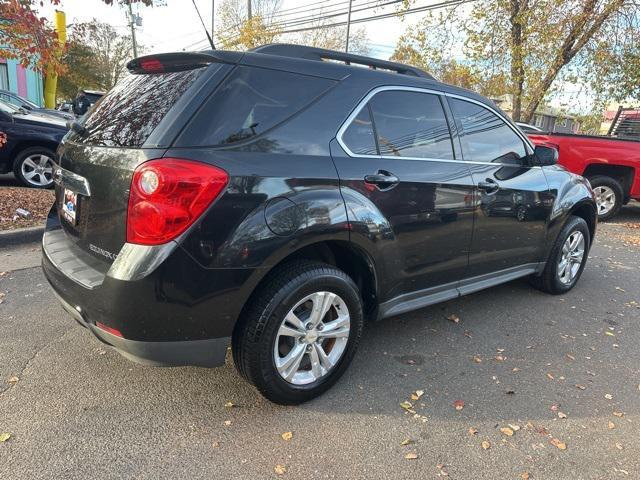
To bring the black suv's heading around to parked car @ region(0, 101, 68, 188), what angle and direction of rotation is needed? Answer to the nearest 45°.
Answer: approximately 90° to its left

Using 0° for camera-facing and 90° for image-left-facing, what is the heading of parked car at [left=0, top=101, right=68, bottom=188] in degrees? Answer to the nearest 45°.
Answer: approximately 270°

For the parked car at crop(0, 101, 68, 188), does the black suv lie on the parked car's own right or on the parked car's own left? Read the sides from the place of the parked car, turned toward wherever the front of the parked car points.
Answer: on the parked car's own right

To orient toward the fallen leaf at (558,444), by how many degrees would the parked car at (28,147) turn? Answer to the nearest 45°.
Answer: approximately 90° to its right

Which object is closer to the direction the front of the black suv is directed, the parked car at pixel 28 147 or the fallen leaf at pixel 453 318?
the fallen leaf

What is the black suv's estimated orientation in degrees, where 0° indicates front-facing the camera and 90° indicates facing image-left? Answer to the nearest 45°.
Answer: approximately 225°
